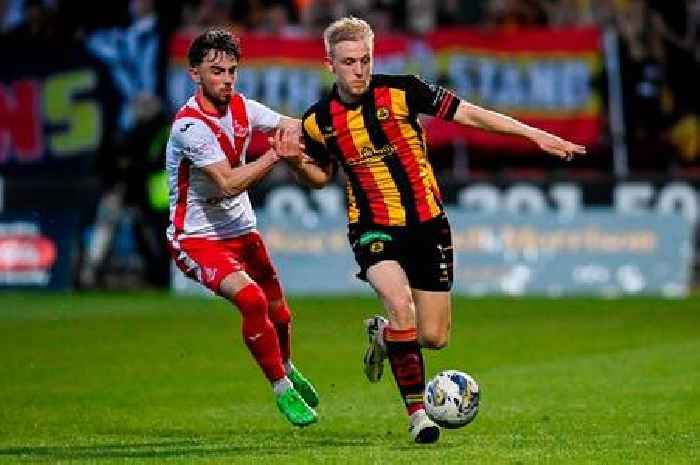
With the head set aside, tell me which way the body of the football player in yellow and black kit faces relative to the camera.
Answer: toward the camera

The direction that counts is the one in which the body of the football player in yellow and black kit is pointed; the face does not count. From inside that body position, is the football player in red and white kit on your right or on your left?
on your right

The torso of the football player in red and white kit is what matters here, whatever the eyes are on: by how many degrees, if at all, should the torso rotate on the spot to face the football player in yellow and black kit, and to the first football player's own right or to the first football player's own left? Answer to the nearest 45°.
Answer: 0° — they already face them

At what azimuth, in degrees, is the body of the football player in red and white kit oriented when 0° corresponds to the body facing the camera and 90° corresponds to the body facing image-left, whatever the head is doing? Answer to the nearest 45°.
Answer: approximately 315°

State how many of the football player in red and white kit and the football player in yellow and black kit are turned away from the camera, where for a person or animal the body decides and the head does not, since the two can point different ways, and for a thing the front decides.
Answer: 0

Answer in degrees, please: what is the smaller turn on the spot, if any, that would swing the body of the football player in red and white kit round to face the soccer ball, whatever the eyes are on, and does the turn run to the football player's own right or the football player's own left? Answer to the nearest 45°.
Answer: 0° — they already face it
